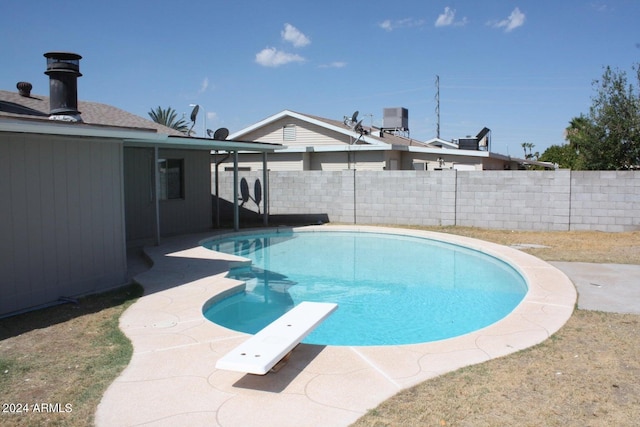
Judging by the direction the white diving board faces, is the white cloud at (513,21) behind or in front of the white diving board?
in front

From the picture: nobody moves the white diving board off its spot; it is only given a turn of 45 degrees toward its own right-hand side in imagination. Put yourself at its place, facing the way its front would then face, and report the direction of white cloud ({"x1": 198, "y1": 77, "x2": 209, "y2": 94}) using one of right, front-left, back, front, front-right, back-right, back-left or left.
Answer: left

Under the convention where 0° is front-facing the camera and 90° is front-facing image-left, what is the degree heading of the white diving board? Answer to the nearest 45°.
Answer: approximately 225°

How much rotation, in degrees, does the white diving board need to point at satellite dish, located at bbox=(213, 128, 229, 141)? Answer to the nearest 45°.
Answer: approximately 45° to its left

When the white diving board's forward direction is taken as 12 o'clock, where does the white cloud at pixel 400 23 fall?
The white cloud is roughly at 11 o'clock from the white diving board.

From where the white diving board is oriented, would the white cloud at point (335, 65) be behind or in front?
in front

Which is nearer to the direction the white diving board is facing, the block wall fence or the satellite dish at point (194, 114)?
the block wall fence

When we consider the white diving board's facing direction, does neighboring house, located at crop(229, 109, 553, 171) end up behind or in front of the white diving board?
in front

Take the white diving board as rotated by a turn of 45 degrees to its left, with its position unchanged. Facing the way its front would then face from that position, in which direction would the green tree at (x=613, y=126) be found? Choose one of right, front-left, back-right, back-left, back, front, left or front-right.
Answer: front-right

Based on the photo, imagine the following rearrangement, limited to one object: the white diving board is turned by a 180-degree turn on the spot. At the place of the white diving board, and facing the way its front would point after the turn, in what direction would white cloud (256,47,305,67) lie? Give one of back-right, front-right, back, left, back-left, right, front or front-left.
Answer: back-right

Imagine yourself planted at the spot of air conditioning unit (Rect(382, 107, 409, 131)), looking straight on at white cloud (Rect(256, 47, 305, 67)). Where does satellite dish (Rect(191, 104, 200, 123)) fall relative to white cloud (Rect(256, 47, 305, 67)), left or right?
left
